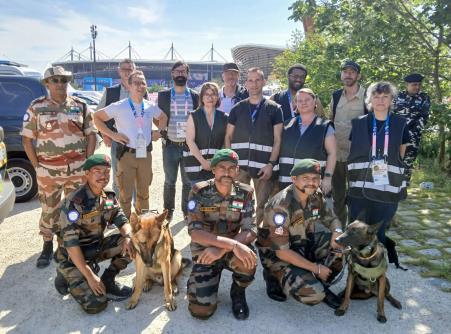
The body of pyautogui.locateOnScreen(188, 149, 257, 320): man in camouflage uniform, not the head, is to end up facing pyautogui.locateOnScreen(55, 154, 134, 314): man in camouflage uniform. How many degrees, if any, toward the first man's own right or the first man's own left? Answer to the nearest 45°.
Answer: approximately 90° to the first man's own right

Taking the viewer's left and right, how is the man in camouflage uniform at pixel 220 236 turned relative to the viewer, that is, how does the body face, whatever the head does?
facing the viewer

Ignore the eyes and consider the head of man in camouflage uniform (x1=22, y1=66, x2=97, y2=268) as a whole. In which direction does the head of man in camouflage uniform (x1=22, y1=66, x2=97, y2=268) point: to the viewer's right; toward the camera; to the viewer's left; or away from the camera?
toward the camera

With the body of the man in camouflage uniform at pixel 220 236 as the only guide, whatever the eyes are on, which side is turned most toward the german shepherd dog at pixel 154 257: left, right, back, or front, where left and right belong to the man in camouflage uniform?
right

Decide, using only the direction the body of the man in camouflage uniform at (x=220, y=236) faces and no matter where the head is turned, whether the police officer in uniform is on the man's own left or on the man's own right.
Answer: on the man's own left

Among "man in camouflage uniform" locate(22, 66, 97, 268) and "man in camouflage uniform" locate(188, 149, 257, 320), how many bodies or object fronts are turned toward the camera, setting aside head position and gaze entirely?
2

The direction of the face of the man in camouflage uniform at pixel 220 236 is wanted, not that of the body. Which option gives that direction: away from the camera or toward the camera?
toward the camera

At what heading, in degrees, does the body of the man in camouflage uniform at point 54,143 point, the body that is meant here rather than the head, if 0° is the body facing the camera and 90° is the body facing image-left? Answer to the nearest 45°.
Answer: approximately 0°

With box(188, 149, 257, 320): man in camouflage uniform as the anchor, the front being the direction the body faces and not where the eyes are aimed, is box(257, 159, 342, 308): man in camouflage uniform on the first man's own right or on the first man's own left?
on the first man's own left

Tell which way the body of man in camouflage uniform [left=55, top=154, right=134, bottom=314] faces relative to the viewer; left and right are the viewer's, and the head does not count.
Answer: facing the viewer and to the right of the viewer

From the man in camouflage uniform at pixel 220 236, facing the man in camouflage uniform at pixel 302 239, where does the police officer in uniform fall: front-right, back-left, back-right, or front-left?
front-left

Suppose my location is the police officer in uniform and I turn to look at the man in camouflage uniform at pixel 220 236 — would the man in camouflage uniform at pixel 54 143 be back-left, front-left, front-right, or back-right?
front-right

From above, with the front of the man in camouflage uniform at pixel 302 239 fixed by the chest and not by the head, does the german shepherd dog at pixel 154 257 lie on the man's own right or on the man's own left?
on the man's own right
